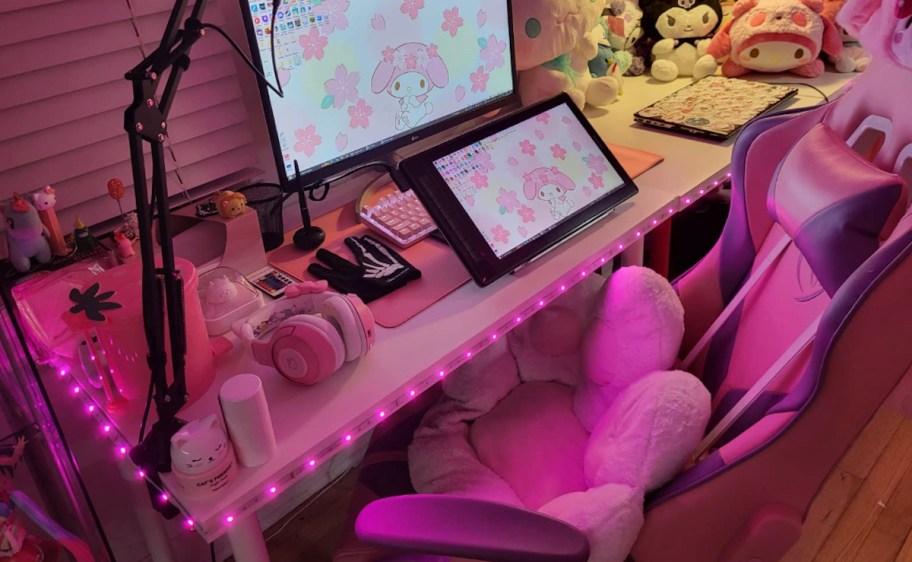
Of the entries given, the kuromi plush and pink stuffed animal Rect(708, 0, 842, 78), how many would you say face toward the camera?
2

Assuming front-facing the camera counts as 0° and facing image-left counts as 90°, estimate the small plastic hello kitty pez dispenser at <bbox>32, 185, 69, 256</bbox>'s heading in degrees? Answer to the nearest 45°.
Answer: approximately 315°

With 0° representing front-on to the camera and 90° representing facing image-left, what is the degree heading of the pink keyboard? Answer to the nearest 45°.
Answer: approximately 315°

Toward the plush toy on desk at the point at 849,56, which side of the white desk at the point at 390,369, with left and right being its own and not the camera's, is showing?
left

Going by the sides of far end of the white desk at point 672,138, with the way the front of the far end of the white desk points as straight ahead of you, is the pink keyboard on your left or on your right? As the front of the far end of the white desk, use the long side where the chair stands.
on your right

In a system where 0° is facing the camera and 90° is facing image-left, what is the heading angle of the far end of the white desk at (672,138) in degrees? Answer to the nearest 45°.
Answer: approximately 315°

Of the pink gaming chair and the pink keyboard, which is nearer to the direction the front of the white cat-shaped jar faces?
the pink gaming chair
